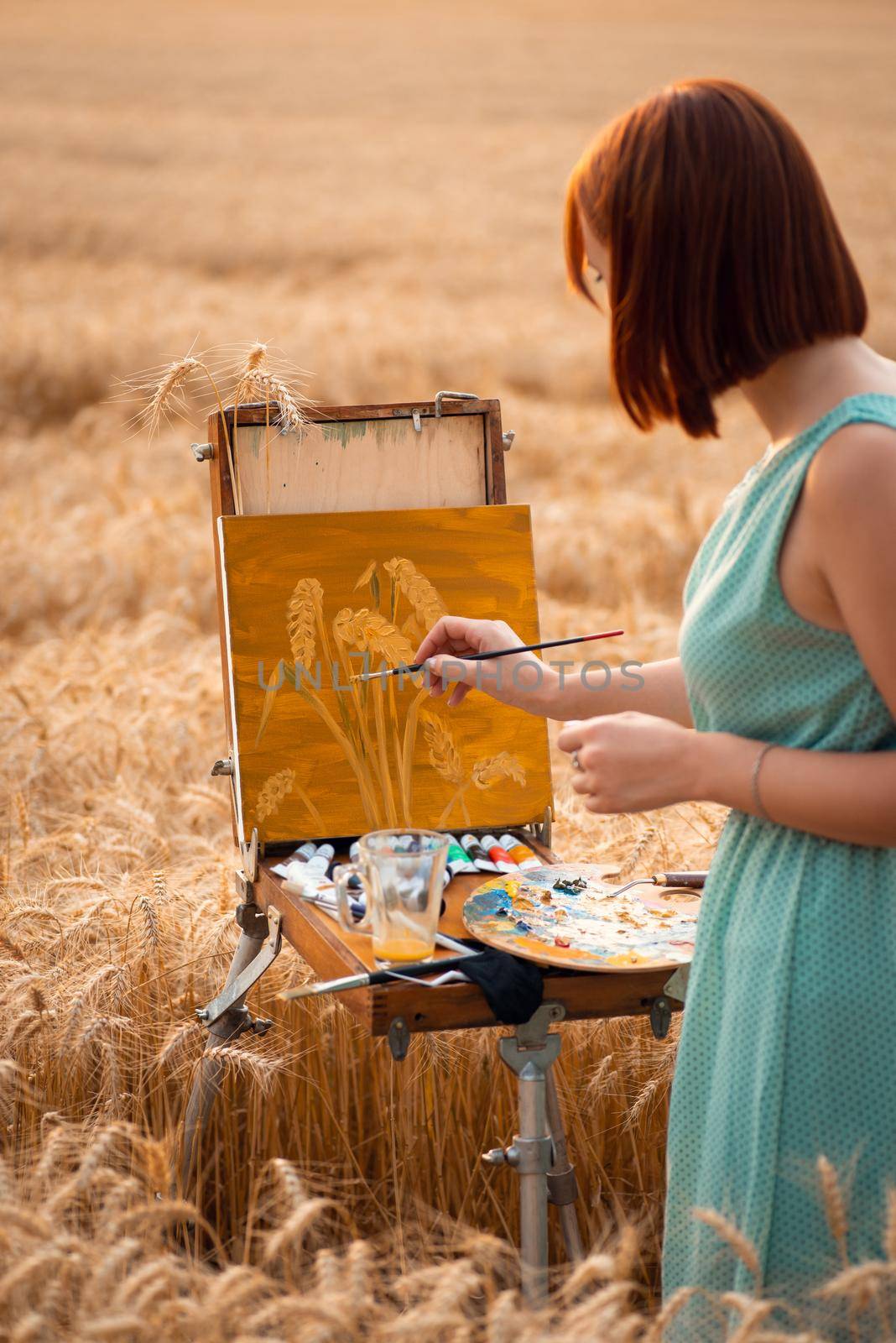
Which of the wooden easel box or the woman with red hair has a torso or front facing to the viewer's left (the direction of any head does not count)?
the woman with red hair

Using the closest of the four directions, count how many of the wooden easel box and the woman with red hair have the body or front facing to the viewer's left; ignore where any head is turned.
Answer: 1

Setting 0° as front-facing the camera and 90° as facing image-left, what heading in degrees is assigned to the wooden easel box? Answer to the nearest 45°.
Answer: approximately 315°

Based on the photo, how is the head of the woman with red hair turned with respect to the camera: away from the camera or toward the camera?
away from the camera

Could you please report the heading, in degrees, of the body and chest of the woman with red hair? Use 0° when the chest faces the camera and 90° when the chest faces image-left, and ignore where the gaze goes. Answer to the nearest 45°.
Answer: approximately 90°
